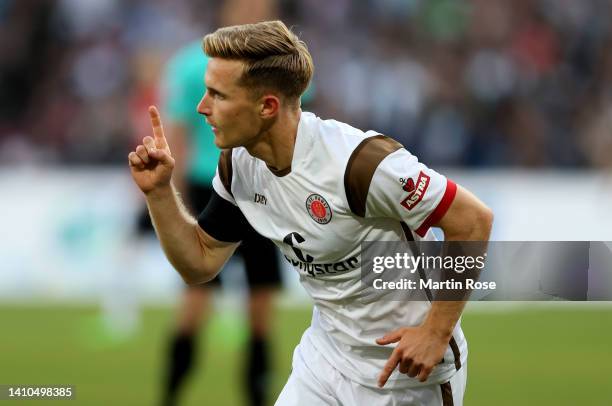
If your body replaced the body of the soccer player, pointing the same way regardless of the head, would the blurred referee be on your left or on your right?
on your right

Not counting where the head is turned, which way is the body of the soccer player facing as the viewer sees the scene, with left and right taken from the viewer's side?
facing the viewer and to the left of the viewer

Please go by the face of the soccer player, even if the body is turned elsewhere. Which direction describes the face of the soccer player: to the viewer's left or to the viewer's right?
to the viewer's left
